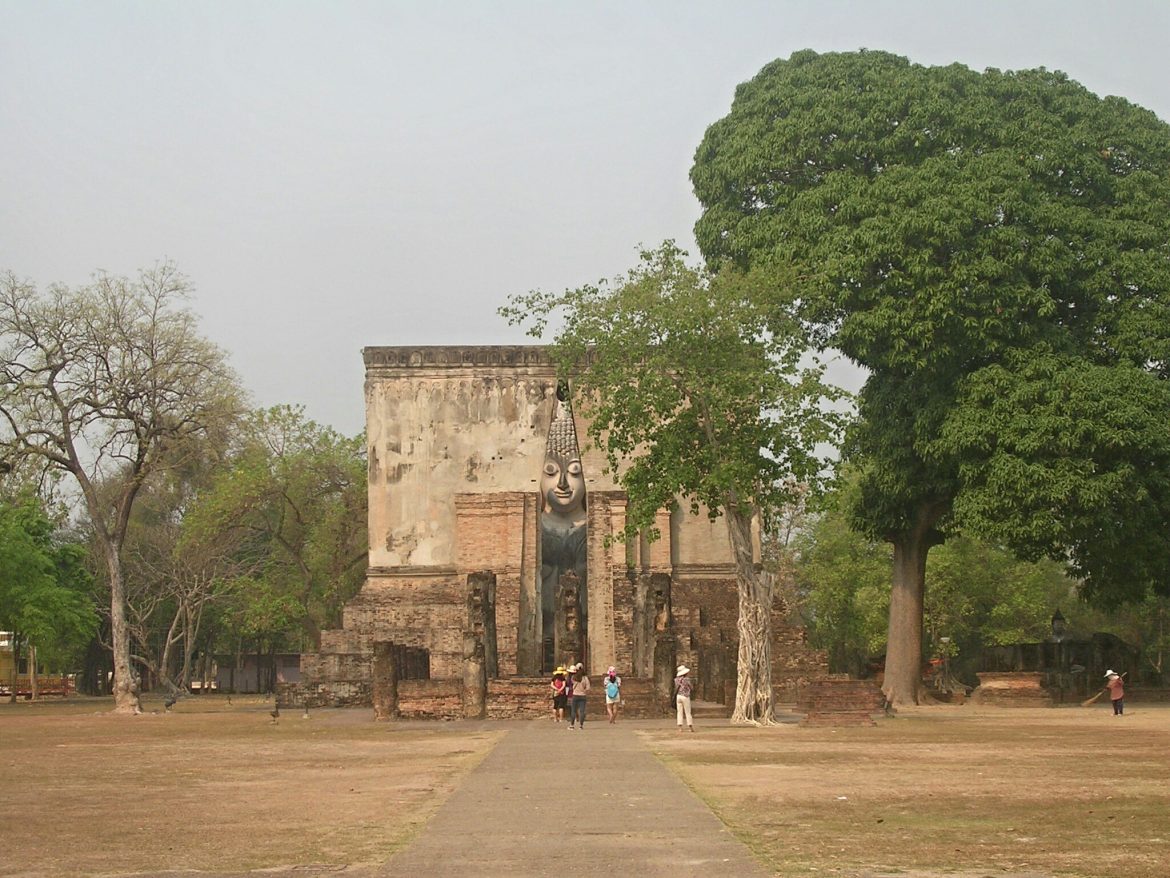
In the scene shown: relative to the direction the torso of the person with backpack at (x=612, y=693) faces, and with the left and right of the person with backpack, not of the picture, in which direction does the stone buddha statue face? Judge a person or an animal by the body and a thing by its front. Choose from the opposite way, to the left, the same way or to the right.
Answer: the opposite way

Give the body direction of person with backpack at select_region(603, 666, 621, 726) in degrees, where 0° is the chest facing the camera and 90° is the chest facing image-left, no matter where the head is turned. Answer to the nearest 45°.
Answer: approximately 180°

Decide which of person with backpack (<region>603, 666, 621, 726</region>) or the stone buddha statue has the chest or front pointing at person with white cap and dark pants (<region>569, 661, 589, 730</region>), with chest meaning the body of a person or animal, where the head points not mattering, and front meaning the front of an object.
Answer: the stone buddha statue

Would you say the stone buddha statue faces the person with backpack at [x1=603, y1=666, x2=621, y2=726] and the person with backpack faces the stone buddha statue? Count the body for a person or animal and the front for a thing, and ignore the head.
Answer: yes

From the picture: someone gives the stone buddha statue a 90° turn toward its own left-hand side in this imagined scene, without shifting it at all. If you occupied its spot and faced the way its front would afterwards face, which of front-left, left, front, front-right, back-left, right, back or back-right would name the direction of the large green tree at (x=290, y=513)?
back-left

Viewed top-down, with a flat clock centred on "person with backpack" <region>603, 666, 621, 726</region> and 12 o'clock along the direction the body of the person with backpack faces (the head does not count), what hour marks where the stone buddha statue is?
The stone buddha statue is roughly at 12 o'clock from the person with backpack.

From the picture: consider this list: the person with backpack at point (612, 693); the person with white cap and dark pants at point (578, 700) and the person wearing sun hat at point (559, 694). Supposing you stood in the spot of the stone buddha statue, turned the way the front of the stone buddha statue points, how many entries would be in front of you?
3

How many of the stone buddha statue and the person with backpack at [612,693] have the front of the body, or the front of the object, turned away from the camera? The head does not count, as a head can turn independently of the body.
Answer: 1

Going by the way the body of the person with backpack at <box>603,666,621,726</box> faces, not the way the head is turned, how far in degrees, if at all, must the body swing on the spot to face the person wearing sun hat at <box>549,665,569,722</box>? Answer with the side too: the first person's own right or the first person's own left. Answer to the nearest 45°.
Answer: approximately 90° to the first person's own left

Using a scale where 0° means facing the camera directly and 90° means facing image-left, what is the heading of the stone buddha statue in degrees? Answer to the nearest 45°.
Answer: approximately 0°

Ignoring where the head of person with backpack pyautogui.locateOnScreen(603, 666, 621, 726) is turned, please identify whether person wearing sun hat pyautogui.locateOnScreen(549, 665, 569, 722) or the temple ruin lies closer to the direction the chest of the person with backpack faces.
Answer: the temple ruin

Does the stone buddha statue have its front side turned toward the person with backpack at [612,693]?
yes

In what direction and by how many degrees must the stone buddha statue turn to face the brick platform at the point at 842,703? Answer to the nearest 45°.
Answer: approximately 45° to its left

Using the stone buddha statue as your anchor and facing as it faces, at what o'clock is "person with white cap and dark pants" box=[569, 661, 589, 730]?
The person with white cap and dark pants is roughly at 12 o'clock from the stone buddha statue.

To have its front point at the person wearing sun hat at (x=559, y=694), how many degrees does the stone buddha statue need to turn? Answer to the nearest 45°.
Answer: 0° — it already faces them
